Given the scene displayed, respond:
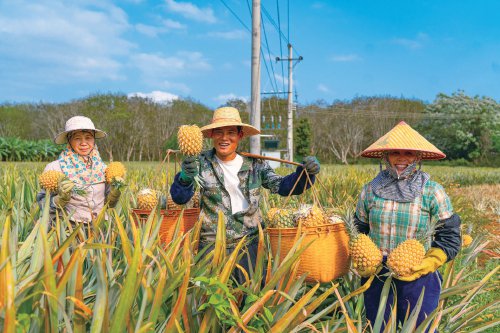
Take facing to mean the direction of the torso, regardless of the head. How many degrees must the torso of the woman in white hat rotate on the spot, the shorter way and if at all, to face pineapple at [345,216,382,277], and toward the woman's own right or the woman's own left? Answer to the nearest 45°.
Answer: approximately 45° to the woman's own left

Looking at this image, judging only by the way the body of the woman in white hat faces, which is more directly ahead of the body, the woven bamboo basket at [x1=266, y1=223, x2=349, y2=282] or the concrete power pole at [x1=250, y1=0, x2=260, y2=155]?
the woven bamboo basket

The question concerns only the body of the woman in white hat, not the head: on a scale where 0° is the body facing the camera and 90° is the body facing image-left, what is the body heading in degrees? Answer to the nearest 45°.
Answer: approximately 0°

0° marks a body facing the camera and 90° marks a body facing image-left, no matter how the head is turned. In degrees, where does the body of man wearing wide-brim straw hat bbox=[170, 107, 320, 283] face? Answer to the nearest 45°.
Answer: approximately 0°

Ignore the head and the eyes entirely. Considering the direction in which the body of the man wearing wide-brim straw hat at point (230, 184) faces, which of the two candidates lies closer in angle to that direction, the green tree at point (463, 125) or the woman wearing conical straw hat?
the woman wearing conical straw hat

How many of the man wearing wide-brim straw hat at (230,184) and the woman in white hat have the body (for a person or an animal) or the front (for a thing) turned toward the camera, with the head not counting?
2

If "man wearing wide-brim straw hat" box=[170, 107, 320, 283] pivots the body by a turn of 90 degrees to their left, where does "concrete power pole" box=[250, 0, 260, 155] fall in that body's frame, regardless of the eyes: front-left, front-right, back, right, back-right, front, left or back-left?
left

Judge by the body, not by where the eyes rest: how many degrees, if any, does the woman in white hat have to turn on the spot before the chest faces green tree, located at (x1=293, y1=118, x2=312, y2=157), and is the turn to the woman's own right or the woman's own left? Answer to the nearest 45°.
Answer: approximately 135° to the woman's own left

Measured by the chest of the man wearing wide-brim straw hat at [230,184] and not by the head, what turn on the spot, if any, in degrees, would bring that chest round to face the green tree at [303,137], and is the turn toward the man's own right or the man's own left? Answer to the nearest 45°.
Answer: approximately 180°

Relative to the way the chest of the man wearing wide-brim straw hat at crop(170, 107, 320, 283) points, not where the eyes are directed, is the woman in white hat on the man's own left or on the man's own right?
on the man's own right

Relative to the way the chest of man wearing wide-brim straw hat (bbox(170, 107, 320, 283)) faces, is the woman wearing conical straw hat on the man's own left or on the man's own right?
on the man's own left

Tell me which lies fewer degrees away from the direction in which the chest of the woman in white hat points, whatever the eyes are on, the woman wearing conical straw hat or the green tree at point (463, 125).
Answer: the woman wearing conical straw hat
